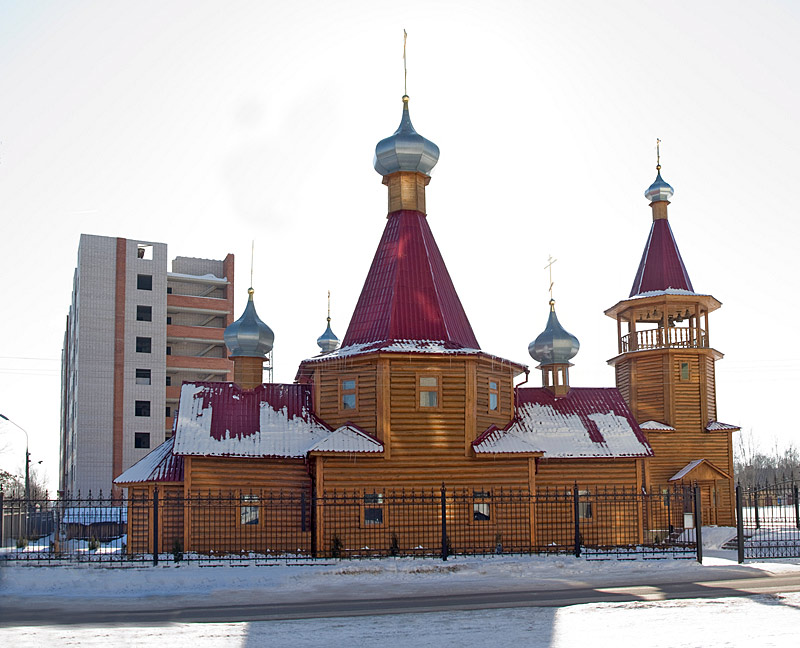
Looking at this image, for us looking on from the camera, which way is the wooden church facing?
facing to the right of the viewer
